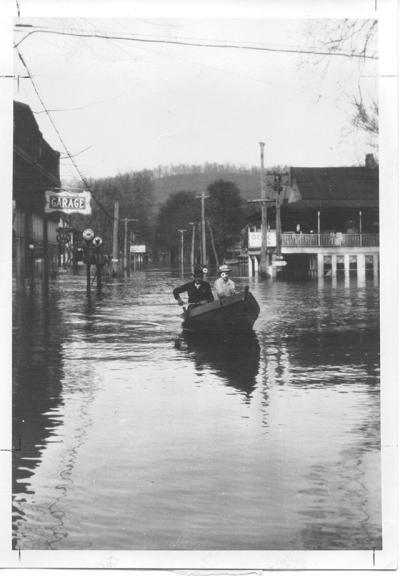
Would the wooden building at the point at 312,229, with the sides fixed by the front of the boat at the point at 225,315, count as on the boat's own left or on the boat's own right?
on the boat's own left

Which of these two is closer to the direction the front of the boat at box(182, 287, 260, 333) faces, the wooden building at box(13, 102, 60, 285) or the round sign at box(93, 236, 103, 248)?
the wooden building

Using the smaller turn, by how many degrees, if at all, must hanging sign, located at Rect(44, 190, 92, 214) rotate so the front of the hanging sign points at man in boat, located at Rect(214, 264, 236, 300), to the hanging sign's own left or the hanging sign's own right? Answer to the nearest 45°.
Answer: approximately 45° to the hanging sign's own left

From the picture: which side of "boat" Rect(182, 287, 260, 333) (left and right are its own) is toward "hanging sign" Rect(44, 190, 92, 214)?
back

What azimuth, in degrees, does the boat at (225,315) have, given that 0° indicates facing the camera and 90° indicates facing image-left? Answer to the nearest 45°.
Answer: approximately 315°

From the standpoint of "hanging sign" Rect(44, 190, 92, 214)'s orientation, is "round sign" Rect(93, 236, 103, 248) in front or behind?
behind

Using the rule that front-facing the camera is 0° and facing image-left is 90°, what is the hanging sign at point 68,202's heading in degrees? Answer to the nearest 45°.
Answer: approximately 0°
